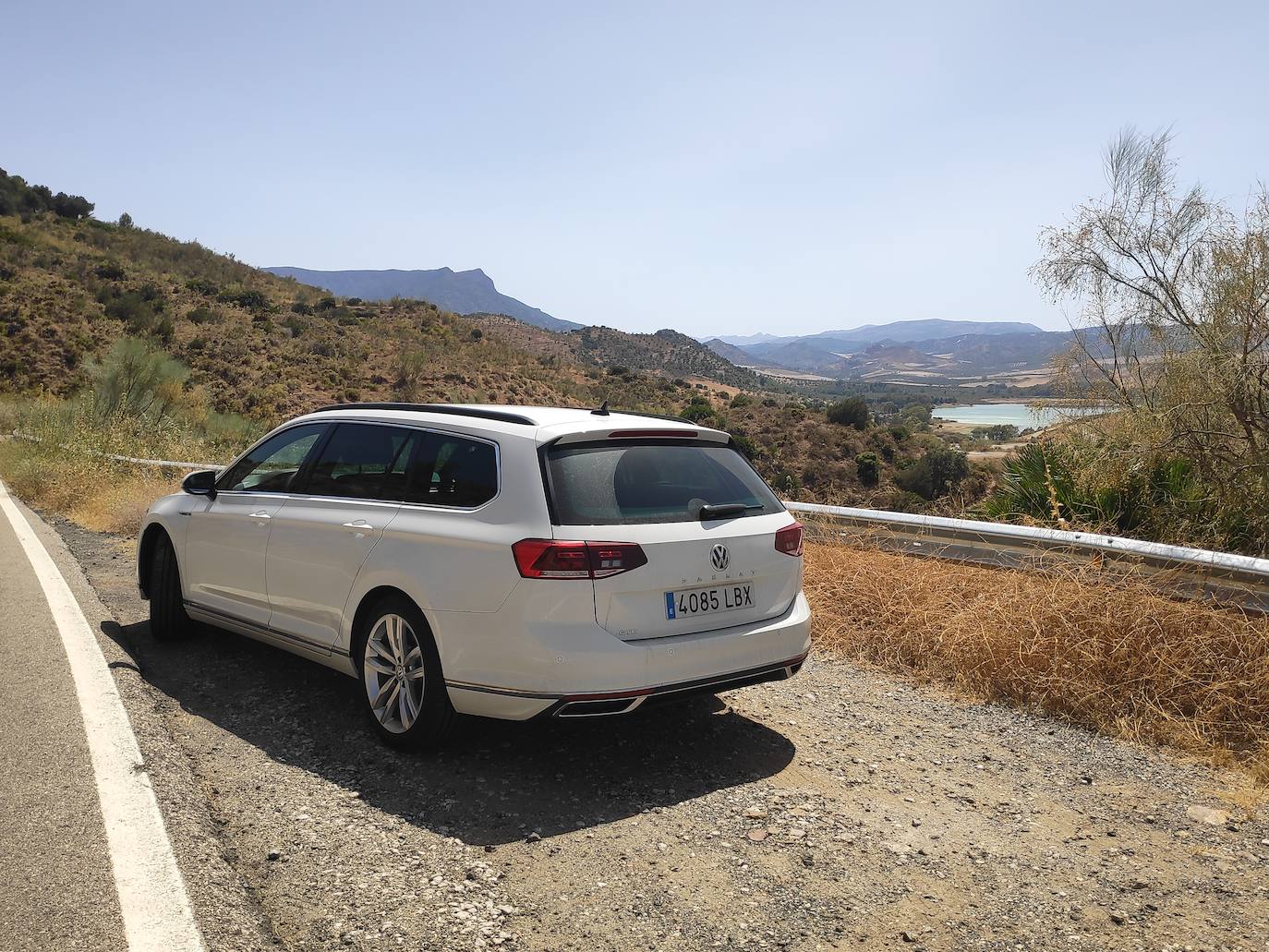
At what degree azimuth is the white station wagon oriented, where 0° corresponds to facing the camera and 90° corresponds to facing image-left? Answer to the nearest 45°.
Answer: approximately 135°

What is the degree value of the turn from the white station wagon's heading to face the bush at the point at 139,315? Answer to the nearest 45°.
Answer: approximately 45° to its right

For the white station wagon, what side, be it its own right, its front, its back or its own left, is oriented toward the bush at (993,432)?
right

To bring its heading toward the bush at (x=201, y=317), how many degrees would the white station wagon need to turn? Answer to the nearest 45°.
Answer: approximately 45° to its right

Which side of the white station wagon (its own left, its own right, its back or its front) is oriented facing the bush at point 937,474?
right

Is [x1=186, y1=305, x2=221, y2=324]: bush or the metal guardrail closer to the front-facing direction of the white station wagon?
the bush

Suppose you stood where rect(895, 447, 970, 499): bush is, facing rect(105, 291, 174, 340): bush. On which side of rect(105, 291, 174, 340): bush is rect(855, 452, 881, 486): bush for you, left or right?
right

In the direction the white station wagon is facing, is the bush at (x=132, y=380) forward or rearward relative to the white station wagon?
forward

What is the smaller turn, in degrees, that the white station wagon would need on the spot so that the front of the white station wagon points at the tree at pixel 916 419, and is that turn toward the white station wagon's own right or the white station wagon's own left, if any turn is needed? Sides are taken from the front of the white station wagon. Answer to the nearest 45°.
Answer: approximately 90° to the white station wagon's own right

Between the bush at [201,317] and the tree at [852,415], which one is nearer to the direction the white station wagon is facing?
the bush
